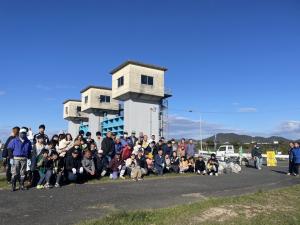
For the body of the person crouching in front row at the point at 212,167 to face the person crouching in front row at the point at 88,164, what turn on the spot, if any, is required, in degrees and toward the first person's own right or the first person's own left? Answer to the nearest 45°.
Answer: approximately 45° to the first person's own right

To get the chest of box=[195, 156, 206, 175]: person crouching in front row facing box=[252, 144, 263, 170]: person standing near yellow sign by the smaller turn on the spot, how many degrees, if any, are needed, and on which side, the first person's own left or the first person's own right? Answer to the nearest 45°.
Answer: approximately 135° to the first person's own left

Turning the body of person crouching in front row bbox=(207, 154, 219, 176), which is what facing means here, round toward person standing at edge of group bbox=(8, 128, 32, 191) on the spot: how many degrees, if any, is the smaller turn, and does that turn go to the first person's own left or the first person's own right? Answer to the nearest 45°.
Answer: approximately 45° to the first person's own right

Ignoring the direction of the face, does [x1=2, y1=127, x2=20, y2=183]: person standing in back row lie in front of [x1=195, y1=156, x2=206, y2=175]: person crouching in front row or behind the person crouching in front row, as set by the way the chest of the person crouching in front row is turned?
in front

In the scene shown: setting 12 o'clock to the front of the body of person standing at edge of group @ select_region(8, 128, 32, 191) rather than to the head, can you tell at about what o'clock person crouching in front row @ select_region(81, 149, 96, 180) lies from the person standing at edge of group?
The person crouching in front row is roughly at 8 o'clock from the person standing at edge of group.

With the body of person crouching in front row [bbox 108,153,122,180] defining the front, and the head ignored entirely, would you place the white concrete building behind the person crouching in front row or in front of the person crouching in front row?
behind

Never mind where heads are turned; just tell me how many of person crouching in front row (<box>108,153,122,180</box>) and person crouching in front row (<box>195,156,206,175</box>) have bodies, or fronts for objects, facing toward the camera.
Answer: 2

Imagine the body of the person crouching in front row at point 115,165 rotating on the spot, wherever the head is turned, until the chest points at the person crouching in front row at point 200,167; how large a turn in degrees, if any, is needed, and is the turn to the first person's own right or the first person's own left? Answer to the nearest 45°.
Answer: approximately 135° to the first person's own left

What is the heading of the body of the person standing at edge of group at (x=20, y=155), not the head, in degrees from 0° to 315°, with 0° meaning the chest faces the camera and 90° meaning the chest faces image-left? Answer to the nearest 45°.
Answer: approximately 0°

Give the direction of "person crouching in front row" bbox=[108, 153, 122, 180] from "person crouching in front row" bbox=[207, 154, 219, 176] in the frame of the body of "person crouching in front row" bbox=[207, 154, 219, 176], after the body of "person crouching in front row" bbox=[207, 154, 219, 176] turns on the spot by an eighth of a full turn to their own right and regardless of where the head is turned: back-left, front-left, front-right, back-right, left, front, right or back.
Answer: front

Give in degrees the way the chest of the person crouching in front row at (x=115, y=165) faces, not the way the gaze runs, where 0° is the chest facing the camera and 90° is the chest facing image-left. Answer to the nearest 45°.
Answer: approximately 0°

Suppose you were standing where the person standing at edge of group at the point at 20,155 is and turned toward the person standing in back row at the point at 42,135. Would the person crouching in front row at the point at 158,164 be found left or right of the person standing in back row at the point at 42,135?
right

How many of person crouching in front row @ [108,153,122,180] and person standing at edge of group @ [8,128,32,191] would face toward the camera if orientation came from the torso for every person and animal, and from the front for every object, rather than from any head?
2

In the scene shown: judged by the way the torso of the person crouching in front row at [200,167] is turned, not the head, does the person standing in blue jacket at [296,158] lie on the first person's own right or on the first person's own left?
on the first person's own left
